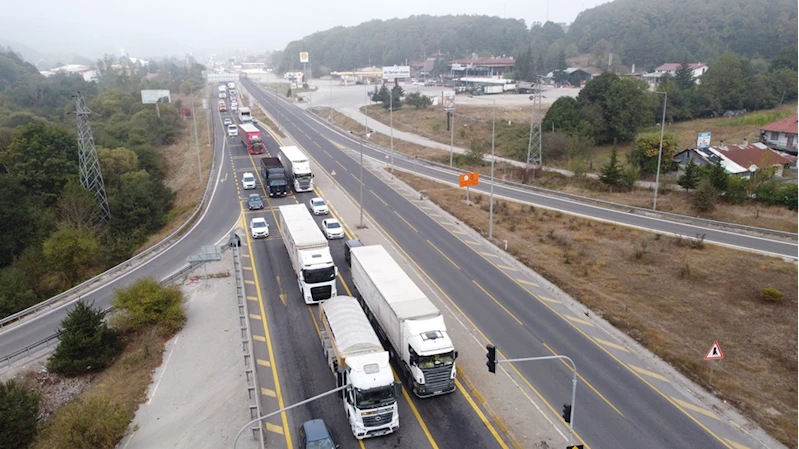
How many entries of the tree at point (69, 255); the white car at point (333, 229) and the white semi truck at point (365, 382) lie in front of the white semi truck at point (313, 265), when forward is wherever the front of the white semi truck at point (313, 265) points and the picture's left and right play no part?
1

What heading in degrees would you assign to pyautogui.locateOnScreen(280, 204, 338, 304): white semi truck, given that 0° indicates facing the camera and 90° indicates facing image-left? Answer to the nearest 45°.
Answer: approximately 0°

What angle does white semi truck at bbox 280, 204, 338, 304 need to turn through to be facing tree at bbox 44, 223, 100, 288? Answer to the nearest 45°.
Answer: approximately 135° to its right

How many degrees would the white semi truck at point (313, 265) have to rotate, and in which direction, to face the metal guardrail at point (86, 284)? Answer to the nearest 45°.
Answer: approximately 135° to its right

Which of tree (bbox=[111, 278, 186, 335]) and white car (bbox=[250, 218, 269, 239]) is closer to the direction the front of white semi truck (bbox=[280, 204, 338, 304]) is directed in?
the tree

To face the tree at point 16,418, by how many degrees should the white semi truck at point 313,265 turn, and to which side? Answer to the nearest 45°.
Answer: approximately 45° to its right

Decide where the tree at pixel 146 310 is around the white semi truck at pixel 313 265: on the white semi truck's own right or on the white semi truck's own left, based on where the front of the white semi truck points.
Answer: on the white semi truck's own right

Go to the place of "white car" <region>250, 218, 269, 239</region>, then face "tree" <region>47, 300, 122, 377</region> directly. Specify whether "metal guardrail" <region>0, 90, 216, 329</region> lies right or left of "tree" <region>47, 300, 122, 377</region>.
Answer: right

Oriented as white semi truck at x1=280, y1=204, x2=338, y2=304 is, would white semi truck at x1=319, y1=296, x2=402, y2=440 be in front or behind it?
in front

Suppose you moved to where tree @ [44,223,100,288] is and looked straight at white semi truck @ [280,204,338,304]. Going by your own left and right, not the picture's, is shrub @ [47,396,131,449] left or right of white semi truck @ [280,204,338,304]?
right

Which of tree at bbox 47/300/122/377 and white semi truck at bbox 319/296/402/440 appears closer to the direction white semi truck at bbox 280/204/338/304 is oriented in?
the white semi truck

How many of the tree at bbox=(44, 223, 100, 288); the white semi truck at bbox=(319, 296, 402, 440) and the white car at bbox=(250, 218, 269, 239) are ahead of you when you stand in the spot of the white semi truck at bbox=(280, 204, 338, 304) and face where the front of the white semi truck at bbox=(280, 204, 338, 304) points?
1
